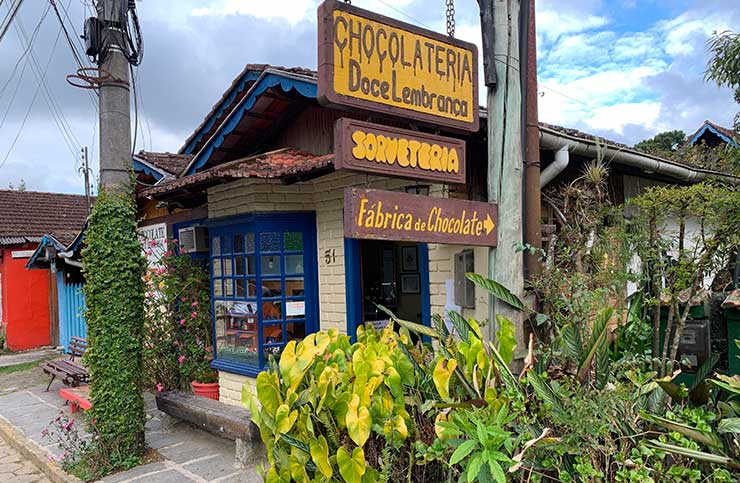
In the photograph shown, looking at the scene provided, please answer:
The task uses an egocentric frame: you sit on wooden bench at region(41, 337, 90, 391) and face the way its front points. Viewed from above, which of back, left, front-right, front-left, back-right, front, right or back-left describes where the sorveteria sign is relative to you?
front-left

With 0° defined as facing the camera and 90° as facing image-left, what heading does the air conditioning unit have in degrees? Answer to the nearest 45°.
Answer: approximately 45°

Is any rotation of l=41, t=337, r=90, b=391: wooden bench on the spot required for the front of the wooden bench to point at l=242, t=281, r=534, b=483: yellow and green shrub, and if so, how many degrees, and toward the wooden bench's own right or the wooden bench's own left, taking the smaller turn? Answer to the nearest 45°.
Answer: approximately 45° to the wooden bench's own left

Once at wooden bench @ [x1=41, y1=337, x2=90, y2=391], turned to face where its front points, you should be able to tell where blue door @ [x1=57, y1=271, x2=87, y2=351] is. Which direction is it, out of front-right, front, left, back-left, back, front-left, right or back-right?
back-right

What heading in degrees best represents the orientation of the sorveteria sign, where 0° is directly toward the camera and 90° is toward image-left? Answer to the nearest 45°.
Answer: approximately 315°

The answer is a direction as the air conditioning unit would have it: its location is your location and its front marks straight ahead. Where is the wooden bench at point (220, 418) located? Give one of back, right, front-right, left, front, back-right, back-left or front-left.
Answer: front-left

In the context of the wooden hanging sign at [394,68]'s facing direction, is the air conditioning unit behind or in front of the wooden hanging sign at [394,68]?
behind

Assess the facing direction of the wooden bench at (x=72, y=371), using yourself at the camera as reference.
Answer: facing the viewer and to the left of the viewer

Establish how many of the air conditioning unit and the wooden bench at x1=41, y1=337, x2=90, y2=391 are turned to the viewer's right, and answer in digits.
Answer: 0

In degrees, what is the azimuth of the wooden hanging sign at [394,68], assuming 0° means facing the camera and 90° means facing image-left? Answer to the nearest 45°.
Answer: approximately 315°
